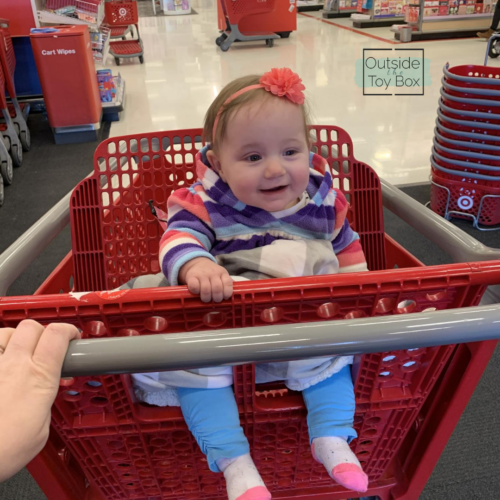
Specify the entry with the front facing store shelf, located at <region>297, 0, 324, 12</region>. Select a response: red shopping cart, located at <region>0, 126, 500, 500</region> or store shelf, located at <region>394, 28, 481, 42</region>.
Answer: the red shopping cart

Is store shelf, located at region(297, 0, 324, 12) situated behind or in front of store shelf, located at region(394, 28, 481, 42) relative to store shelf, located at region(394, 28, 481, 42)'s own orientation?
behind

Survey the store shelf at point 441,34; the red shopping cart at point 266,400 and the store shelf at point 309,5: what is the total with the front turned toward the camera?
2

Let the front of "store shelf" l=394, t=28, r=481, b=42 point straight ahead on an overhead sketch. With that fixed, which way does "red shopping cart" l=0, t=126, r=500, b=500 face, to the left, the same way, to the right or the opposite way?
the opposite way

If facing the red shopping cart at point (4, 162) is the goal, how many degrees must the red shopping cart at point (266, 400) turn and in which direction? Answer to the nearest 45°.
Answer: approximately 45° to its left

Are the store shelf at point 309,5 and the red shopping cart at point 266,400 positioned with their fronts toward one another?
yes

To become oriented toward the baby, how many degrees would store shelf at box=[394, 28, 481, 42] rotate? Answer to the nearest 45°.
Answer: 0° — it already faces them

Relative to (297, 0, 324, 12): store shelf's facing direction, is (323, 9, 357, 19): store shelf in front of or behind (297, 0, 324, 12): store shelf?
in front

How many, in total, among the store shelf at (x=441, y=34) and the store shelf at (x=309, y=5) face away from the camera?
0

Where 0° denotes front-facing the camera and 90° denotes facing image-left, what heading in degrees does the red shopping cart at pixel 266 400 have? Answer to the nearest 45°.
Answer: approximately 180°

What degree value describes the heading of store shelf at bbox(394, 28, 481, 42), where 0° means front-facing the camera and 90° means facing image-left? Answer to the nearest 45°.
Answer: approximately 0°
